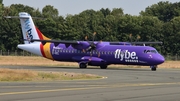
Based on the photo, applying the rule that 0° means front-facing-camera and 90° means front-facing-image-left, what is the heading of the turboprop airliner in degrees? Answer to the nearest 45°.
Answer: approximately 315°
